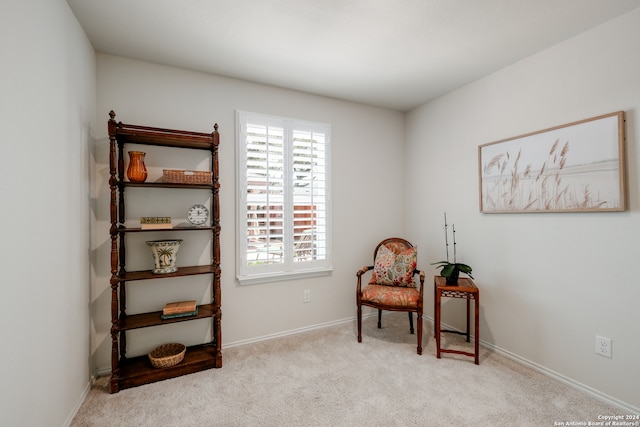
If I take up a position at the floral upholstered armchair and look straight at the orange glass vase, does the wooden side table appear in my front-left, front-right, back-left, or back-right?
back-left

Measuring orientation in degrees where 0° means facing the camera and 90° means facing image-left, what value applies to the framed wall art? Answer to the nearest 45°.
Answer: approximately 45°

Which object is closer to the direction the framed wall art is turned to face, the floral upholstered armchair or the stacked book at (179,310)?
the stacked book
